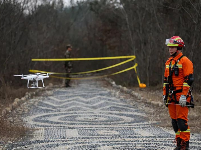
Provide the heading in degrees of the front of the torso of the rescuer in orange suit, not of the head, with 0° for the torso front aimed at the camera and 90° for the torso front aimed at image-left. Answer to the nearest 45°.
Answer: approximately 45°
